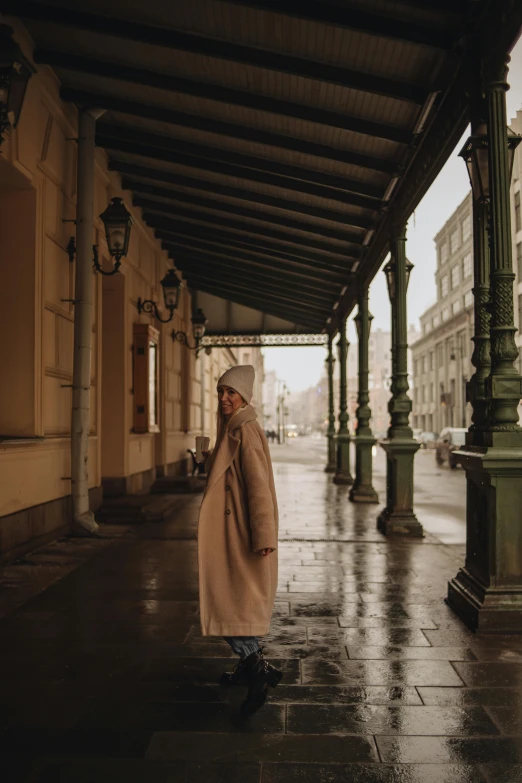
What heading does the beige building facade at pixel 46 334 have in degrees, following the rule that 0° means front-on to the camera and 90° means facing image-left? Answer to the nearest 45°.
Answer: approximately 270°

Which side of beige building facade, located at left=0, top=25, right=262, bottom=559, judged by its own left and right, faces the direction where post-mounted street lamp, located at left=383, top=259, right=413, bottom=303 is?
front

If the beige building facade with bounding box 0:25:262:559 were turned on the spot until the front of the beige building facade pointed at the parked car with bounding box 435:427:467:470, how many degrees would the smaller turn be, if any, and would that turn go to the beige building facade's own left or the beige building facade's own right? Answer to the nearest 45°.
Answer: approximately 45° to the beige building facade's own left

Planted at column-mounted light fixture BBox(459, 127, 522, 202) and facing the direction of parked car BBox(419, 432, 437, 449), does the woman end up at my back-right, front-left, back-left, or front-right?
back-left
